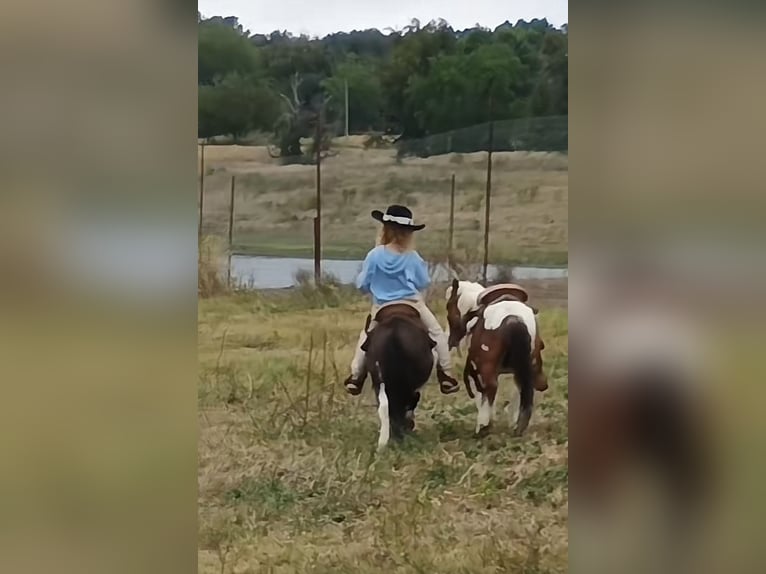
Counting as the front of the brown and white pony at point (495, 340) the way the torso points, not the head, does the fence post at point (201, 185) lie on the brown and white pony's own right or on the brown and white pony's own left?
on the brown and white pony's own left

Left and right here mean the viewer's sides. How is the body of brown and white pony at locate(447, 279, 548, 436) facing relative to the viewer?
facing away from the viewer and to the left of the viewer

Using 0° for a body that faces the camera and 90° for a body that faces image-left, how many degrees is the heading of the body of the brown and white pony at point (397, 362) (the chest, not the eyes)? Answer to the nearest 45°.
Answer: approximately 180°
